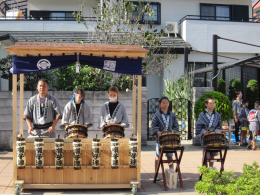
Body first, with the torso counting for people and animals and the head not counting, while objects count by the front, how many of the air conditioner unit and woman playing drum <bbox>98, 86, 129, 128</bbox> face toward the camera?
2

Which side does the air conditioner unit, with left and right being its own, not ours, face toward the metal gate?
front

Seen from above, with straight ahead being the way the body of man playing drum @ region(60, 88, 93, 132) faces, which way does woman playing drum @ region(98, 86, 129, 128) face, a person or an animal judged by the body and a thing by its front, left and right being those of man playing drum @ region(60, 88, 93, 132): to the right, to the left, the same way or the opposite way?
the same way

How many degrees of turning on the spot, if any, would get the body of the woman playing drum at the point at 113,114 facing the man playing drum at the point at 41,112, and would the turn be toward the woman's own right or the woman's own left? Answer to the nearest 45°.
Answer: approximately 90° to the woman's own right

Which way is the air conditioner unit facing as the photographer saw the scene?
facing the viewer

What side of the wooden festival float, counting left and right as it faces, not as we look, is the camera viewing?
front

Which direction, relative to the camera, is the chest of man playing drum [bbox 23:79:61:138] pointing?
toward the camera

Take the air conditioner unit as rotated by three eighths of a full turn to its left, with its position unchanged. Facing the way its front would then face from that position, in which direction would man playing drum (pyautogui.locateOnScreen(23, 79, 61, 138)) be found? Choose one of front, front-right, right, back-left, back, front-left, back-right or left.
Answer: back-right

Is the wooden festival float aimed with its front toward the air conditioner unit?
no

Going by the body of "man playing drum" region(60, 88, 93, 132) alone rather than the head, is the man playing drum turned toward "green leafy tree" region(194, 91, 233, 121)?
no

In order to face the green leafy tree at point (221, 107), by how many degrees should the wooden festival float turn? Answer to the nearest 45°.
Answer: approximately 135° to its left

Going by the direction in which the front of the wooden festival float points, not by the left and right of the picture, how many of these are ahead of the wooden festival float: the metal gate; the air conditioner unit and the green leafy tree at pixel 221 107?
0

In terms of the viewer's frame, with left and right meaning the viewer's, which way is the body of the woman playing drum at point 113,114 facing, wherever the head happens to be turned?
facing the viewer
